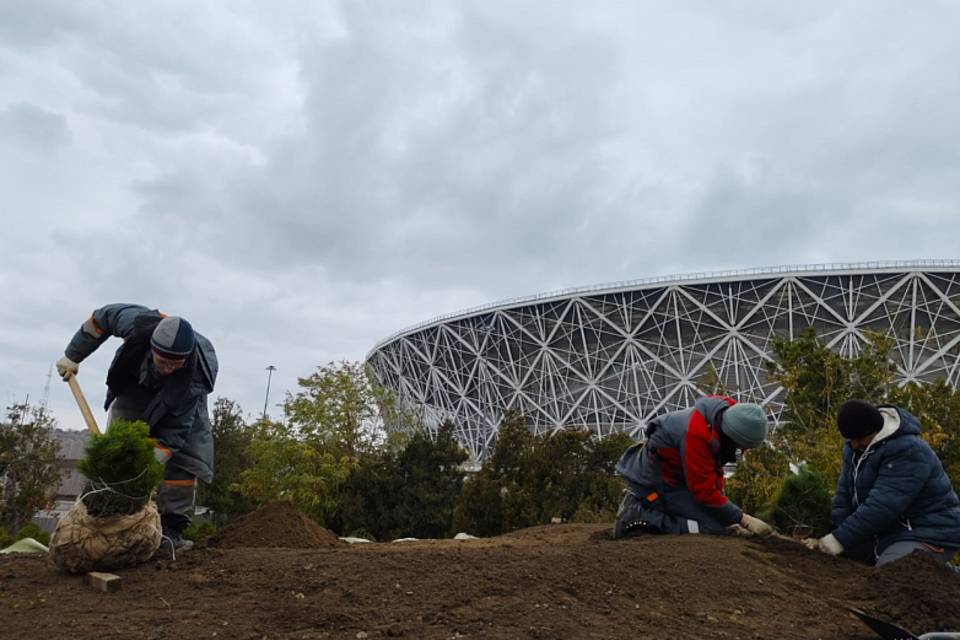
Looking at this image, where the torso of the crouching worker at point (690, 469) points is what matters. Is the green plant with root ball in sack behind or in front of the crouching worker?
behind

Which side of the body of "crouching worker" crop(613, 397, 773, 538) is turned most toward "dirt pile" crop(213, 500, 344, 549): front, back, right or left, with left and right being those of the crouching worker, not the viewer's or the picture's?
back

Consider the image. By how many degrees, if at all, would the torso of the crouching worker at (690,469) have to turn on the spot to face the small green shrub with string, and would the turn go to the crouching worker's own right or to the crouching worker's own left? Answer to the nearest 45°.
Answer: approximately 135° to the crouching worker's own right

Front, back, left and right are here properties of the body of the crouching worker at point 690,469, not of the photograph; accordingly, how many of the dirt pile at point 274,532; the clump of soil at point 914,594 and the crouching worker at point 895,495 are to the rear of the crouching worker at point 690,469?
1

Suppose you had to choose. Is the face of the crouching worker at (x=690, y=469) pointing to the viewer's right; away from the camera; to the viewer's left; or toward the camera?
to the viewer's right

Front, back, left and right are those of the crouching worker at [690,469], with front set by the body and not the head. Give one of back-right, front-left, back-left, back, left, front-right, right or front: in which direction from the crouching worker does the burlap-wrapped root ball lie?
back-right

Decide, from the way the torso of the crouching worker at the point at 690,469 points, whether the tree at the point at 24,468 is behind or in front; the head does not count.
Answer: behind

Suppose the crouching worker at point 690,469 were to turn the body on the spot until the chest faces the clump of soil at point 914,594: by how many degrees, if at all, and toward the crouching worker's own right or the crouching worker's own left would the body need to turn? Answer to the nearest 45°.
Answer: approximately 45° to the crouching worker's own right

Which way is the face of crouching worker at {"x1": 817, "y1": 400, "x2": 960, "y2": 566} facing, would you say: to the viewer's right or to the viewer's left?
to the viewer's left

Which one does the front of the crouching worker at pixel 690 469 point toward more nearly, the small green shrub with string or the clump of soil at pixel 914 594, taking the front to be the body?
the clump of soil

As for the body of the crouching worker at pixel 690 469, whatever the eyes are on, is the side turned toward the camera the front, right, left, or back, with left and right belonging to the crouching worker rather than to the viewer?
right

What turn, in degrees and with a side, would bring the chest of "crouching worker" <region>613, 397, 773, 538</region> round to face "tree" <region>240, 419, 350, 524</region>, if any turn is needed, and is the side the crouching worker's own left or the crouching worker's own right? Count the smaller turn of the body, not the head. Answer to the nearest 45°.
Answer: approximately 135° to the crouching worker's own left

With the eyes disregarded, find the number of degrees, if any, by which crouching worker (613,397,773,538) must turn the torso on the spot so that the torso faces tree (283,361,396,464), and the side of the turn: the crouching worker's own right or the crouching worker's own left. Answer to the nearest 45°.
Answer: approximately 135° to the crouching worker's own left

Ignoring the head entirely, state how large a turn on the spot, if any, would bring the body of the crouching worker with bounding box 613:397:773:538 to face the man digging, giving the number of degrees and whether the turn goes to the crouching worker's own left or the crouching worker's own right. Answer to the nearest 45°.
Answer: approximately 135° to the crouching worker's own right

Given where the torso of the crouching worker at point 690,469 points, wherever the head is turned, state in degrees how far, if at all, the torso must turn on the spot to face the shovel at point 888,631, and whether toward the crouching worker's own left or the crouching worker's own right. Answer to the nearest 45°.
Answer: approximately 90° to the crouching worker's own right
